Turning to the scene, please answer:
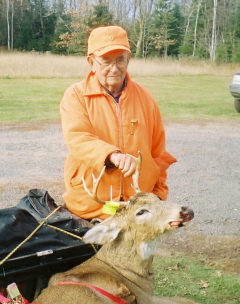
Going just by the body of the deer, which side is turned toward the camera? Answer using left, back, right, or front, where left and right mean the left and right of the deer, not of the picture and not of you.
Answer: right

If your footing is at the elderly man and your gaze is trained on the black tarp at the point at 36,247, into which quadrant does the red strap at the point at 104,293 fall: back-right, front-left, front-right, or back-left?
front-left

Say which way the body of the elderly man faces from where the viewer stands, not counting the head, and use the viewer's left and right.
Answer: facing the viewer

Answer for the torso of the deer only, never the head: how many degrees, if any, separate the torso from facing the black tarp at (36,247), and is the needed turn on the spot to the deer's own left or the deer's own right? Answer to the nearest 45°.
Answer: approximately 180°
